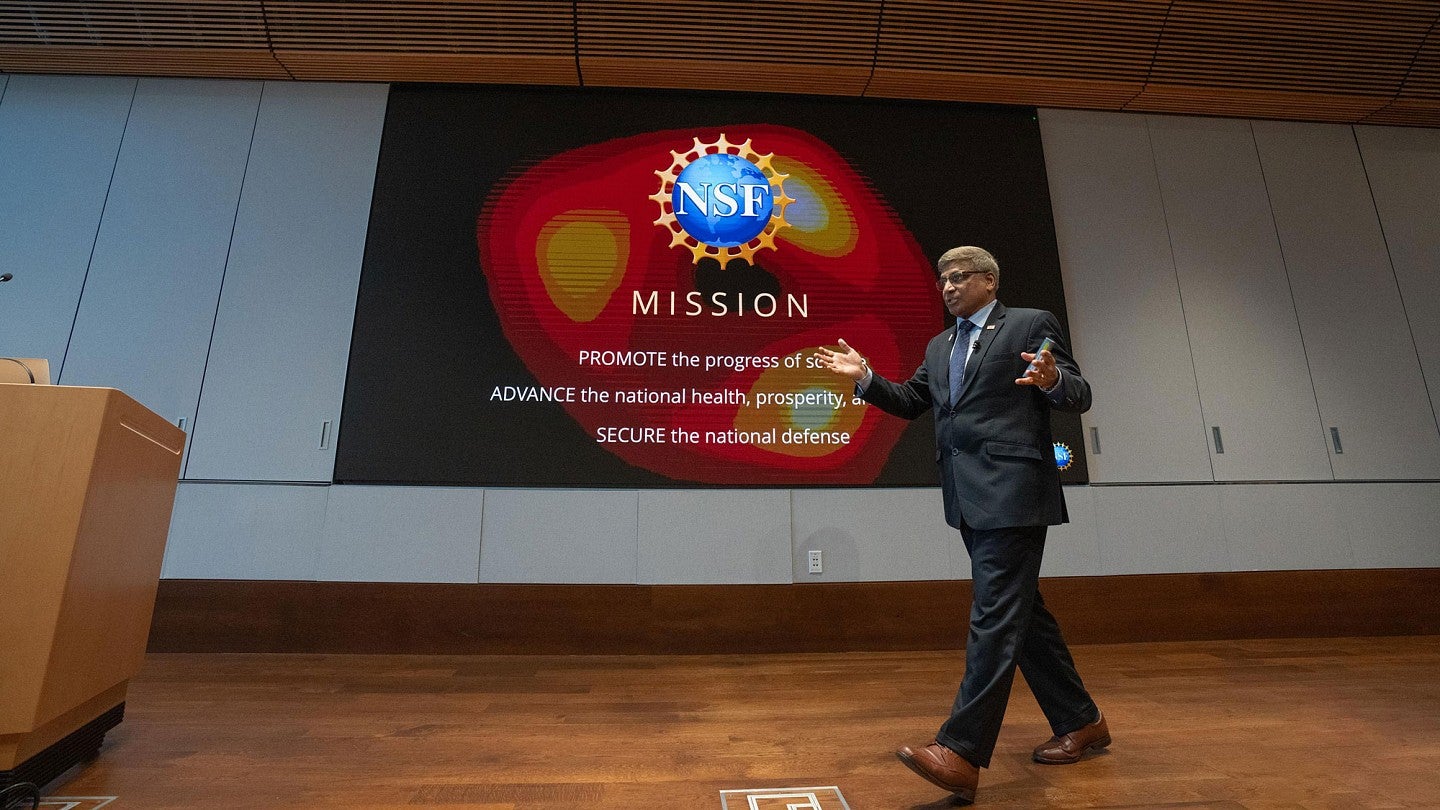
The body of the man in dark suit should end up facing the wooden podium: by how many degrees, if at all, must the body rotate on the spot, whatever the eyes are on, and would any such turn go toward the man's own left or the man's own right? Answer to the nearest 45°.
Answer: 0° — they already face it

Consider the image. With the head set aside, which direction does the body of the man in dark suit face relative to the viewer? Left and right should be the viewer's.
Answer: facing the viewer and to the left of the viewer
